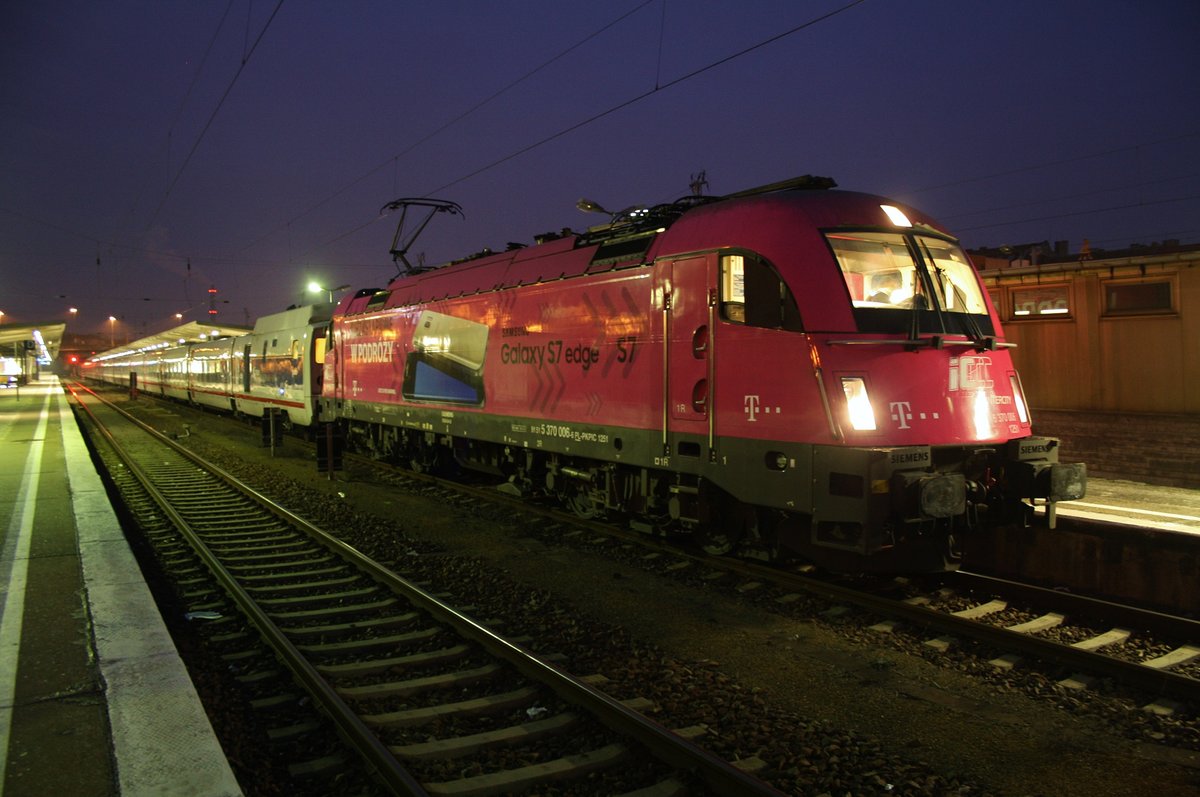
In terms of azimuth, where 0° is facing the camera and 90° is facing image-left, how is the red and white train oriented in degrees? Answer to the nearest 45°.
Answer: approximately 315°

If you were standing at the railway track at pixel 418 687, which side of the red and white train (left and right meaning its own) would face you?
right

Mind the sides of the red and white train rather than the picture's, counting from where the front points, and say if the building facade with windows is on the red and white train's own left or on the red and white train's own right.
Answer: on the red and white train's own left

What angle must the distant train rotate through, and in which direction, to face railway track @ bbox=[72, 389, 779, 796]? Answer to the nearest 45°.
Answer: approximately 45° to its right
